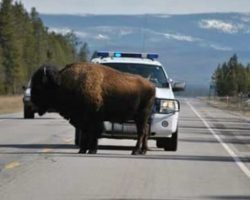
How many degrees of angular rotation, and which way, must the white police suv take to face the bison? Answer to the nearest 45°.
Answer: approximately 45° to its right

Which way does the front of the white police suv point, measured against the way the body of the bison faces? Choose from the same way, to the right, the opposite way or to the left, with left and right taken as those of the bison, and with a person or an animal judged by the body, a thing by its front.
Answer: to the left

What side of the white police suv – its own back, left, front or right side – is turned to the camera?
front

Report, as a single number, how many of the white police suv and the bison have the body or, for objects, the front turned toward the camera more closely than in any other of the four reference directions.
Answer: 1

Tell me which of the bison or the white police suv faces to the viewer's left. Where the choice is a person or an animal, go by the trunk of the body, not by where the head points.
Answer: the bison

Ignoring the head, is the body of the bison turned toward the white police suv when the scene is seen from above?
no

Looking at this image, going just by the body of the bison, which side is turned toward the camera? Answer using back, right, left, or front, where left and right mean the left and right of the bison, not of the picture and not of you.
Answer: left
